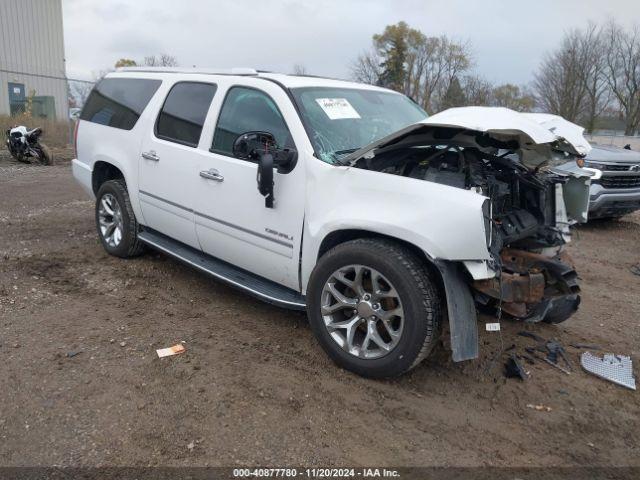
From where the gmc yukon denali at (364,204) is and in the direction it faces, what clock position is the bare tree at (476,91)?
The bare tree is roughly at 8 o'clock from the gmc yukon denali.

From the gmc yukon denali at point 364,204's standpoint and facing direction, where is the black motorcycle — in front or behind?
behind

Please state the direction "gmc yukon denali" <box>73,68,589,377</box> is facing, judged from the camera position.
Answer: facing the viewer and to the right of the viewer

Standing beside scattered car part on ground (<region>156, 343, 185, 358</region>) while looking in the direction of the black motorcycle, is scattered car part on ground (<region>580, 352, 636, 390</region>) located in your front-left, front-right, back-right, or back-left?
back-right

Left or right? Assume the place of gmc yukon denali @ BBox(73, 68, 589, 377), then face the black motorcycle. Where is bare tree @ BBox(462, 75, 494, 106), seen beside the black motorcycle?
right

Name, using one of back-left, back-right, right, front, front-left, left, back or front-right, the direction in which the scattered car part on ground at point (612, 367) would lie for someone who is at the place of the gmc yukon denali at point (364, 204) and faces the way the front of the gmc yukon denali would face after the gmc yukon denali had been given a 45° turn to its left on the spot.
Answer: front

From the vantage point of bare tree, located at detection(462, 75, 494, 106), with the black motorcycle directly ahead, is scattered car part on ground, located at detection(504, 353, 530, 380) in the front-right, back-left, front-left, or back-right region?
front-left

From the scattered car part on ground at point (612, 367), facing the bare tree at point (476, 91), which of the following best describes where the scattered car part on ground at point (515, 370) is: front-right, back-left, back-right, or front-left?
back-left

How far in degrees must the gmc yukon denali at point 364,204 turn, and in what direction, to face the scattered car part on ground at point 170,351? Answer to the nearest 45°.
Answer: approximately 135° to its right
